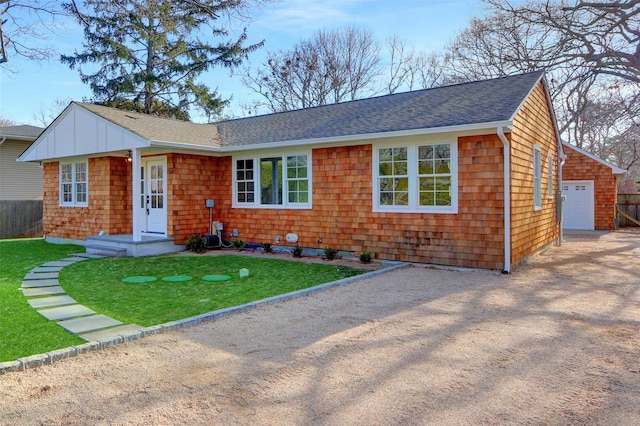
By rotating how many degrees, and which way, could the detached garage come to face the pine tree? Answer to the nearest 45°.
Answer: approximately 90° to its right

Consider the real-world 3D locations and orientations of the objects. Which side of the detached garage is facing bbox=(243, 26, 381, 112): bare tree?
right

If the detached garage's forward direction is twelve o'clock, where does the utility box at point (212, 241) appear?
The utility box is roughly at 1 o'clock from the detached garage.

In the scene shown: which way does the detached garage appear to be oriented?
toward the camera

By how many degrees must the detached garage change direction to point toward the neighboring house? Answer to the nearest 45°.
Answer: approximately 45° to its right

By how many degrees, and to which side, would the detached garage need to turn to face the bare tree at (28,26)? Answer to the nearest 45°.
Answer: approximately 45° to its right

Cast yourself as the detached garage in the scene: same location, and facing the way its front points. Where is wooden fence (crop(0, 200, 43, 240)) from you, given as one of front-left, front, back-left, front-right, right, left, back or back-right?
front-right

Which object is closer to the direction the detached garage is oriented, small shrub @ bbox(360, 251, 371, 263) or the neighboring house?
the small shrub

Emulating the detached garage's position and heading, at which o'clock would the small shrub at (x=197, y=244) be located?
The small shrub is roughly at 1 o'clock from the detached garage.

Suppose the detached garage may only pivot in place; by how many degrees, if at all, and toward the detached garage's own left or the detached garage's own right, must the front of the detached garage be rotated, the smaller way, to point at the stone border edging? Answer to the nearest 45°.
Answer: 0° — it already faces it

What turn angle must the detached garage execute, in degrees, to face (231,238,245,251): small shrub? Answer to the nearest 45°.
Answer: approximately 45° to its right

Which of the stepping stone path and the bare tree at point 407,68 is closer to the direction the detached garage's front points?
the stepping stone path
